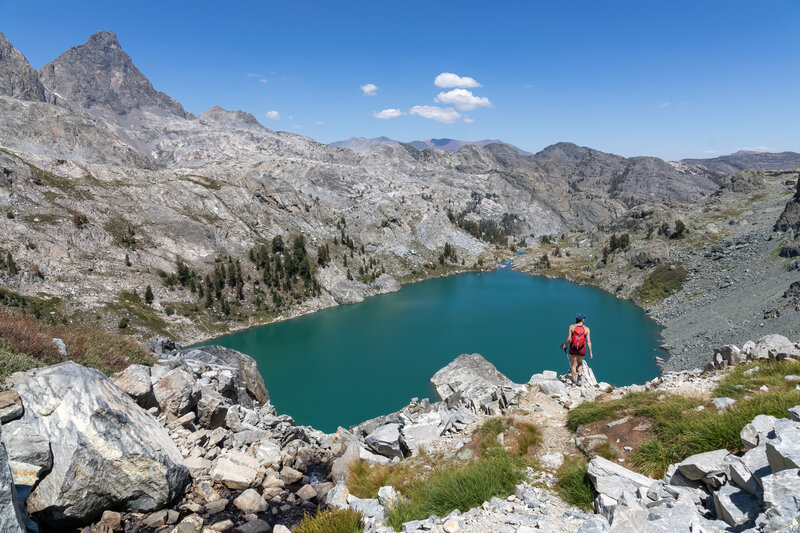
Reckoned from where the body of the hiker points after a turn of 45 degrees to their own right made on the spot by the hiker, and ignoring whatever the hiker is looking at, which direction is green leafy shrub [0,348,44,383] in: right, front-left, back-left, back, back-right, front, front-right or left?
back

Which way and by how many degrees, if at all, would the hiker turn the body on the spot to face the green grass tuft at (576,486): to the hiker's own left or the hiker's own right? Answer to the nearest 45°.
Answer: approximately 180°

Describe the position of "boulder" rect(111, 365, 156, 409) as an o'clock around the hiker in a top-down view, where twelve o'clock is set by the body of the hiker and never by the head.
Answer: The boulder is roughly at 8 o'clock from the hiker.

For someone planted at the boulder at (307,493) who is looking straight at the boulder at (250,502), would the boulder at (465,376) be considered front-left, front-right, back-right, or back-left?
back-right

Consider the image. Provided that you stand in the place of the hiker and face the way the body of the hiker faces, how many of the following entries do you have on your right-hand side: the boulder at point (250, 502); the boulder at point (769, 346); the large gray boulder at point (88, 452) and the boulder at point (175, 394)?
1

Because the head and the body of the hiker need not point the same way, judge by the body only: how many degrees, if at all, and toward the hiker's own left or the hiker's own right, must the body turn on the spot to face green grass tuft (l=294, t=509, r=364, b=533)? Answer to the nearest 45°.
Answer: approximately 135° to the hiker's own left

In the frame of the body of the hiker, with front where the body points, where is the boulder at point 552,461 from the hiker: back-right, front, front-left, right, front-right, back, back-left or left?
back

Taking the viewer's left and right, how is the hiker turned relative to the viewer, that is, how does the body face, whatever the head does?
facing away from the viewer

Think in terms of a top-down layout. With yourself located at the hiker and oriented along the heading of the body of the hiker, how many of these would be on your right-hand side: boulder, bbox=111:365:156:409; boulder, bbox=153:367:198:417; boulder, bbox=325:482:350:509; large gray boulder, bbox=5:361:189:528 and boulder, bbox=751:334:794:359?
1

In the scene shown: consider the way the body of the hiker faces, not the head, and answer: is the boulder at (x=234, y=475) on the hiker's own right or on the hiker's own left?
on the hiker's own left

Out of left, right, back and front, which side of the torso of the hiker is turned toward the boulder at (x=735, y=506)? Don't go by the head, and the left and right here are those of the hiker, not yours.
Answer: back
